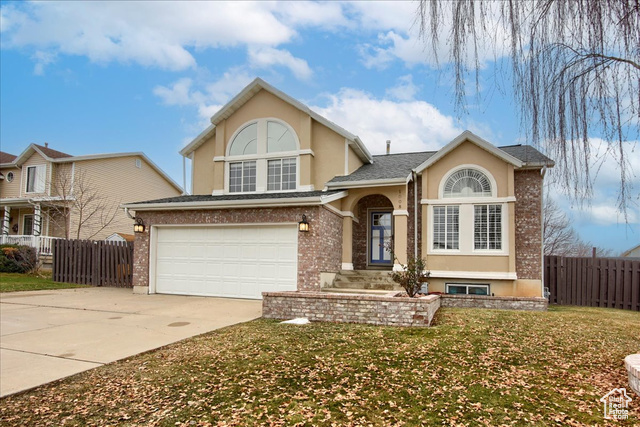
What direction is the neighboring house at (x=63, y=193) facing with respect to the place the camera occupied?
facing the viewer and to the left of the viewer

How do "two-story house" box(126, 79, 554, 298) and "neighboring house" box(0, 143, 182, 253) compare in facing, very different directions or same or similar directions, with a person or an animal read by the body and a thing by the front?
same or similar directions

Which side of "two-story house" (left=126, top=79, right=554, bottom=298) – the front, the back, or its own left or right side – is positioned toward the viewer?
front

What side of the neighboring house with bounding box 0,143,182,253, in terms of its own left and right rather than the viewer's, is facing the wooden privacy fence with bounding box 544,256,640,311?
left

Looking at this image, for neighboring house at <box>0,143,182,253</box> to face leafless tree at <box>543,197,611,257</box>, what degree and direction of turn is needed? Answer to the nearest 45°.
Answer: approximately 135° to its left

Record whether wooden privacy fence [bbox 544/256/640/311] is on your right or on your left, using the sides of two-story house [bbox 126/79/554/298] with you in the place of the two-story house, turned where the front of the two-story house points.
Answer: on your left

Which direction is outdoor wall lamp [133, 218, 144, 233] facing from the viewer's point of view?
toward the camera

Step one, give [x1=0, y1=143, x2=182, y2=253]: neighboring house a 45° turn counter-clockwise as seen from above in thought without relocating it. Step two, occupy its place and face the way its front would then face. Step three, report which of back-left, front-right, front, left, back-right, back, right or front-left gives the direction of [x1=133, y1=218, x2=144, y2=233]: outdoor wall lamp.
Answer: front

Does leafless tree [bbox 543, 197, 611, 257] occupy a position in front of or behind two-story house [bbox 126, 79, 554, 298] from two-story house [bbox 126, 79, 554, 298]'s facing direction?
behind
